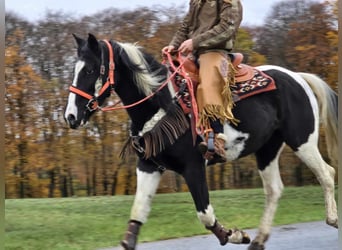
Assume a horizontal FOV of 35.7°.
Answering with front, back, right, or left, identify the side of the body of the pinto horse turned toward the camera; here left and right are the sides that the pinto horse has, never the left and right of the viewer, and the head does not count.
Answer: left
